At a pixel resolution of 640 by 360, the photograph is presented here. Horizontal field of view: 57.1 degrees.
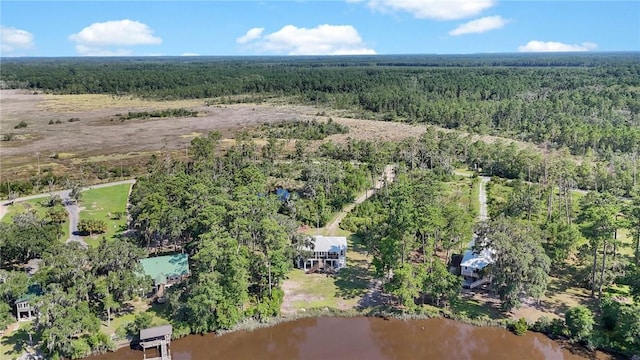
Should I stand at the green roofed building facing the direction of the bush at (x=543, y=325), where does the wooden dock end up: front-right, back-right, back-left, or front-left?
front-right

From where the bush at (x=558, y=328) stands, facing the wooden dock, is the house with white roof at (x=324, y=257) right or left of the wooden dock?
right

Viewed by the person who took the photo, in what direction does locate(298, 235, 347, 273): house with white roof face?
facing the viewer

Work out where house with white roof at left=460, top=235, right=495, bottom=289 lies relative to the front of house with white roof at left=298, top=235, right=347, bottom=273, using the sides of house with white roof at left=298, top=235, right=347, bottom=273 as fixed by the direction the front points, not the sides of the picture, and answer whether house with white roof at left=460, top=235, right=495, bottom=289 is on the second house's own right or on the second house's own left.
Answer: on the second house's own left

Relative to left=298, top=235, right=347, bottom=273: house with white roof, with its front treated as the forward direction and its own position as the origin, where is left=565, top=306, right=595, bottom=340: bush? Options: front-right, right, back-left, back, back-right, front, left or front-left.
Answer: front-left

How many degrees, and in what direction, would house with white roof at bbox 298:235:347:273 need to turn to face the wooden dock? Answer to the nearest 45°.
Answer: approximately 45° to its right

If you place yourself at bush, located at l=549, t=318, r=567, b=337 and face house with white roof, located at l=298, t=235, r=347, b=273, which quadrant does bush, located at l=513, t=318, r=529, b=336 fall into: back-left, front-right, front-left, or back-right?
front-left

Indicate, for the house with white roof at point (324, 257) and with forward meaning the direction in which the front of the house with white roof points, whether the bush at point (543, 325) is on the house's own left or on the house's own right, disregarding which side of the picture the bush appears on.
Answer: on the house's own left

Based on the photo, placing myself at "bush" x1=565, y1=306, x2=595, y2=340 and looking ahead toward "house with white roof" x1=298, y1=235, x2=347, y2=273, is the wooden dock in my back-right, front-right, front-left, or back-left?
front-left

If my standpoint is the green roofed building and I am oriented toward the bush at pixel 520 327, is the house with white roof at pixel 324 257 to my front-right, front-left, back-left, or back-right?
front-left
